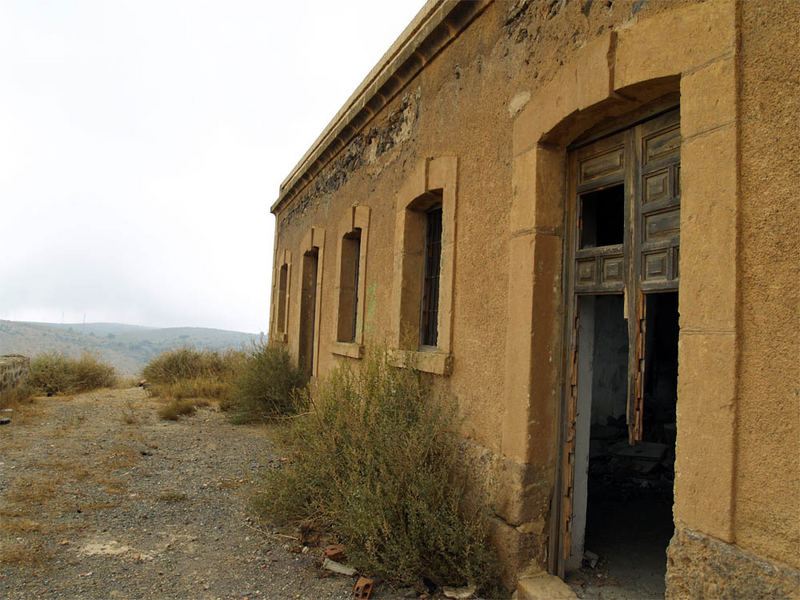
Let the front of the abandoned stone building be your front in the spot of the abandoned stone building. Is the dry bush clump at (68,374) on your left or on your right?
on your right

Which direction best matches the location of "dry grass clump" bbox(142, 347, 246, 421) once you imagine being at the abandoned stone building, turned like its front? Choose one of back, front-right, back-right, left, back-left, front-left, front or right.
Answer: right

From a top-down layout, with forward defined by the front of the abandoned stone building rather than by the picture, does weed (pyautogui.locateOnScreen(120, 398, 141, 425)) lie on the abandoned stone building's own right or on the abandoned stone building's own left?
on the abandoned stone building's own right

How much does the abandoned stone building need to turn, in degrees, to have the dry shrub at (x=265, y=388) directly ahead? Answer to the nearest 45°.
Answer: approximately 90° to its right

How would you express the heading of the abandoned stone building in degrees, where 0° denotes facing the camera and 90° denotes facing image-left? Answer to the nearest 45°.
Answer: approximately 45°

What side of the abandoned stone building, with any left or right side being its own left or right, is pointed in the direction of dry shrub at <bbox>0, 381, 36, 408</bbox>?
right
